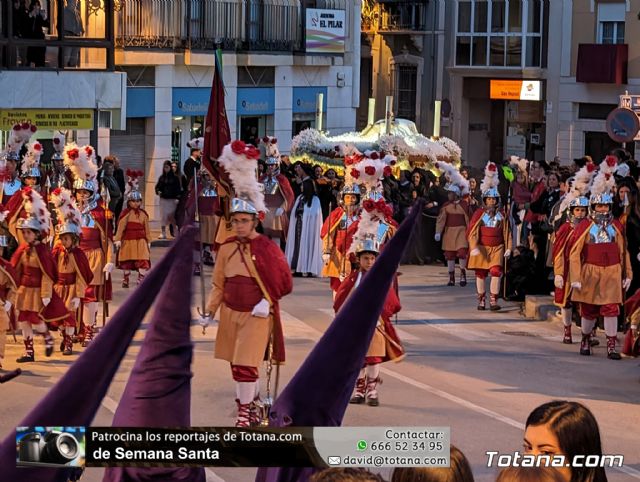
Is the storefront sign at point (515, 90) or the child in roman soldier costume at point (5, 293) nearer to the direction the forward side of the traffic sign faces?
the child in roman soldier costume

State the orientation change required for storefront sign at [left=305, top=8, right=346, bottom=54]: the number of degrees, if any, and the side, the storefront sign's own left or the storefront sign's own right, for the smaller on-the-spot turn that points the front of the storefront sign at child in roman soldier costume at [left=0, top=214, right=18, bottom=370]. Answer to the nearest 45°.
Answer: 0° — it already faces them

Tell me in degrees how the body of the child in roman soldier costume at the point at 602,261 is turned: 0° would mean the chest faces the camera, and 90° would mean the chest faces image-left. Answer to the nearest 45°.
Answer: approximately 0°

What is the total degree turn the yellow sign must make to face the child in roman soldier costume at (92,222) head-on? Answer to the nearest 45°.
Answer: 0° — it already faces them

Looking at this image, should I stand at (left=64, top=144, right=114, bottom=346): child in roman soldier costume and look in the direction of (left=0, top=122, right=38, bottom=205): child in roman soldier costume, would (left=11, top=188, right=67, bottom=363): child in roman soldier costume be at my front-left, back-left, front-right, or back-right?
back-left

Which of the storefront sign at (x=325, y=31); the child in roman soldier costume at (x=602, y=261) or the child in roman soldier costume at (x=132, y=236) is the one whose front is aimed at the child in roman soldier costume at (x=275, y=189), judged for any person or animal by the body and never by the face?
the storefront sign

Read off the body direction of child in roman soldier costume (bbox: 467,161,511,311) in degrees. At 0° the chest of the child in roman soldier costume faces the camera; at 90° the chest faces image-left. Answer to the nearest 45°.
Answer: approximately 0°
